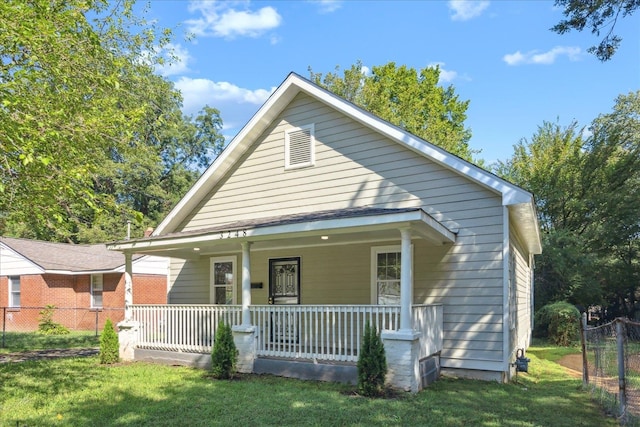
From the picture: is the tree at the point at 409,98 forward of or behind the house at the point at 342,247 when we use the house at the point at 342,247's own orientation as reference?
behind

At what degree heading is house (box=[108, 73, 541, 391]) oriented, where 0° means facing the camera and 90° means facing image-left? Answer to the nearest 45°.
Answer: approximately 45°

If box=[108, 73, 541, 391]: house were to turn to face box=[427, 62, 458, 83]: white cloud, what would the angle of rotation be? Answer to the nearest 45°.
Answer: approximately 135° to its right

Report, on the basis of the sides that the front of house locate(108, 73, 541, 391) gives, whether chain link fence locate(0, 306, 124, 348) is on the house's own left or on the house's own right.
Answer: on the house's own right

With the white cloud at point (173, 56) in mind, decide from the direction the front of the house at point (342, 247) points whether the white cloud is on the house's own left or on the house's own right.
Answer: on the house's own right
